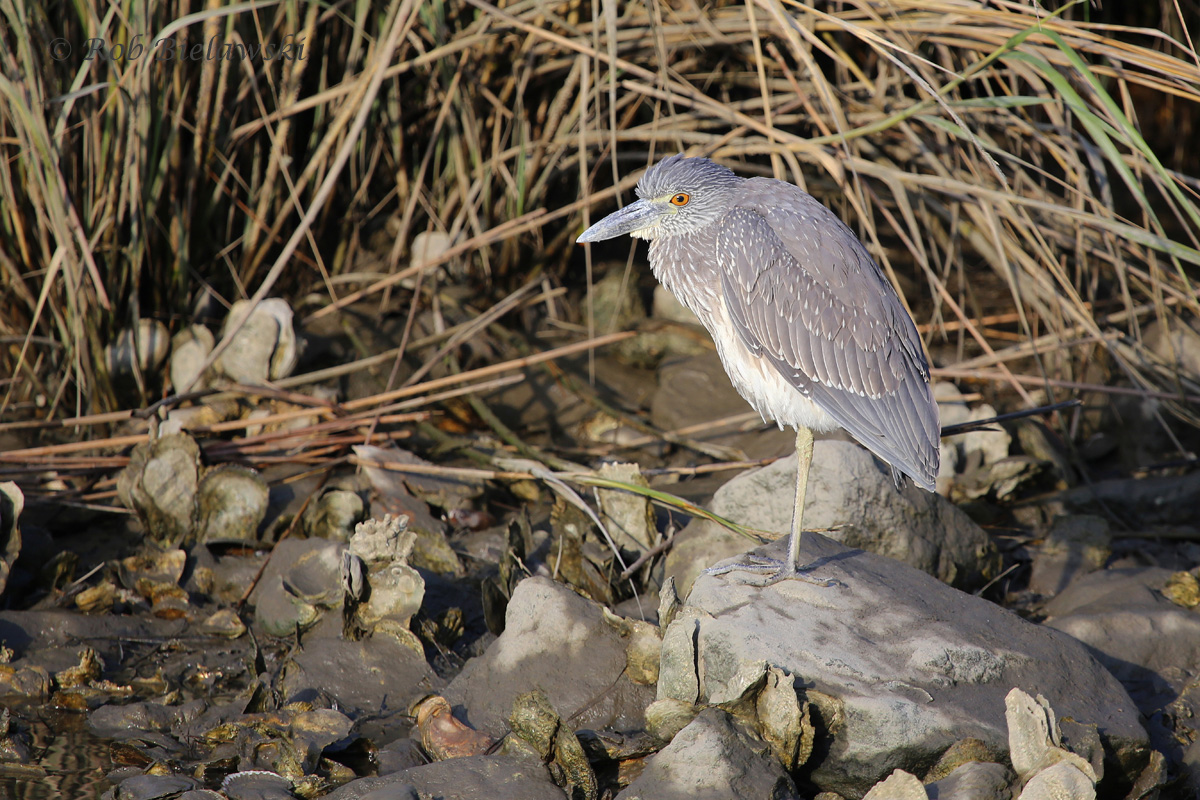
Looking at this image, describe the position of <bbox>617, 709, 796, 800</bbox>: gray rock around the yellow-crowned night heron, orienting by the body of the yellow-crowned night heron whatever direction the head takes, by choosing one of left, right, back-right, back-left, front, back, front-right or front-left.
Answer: left

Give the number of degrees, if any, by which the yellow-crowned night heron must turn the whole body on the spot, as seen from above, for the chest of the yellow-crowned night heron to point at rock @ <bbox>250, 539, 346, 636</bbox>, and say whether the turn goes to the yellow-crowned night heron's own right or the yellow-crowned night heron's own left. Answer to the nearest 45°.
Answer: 0° — it already faces it

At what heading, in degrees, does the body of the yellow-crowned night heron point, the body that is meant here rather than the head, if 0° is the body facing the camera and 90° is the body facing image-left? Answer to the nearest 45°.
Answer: approximately 90°

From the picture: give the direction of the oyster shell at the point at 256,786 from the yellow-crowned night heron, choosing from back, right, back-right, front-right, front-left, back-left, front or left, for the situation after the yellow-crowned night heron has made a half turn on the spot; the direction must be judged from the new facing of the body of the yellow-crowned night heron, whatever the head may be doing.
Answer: back-right

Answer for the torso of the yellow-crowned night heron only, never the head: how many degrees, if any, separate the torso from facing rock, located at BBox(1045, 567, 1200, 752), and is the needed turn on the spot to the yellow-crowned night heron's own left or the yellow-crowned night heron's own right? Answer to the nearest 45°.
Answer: approximately 180°

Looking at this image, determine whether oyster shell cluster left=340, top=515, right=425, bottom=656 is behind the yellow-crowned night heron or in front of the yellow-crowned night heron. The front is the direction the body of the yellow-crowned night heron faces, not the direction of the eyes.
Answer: in front

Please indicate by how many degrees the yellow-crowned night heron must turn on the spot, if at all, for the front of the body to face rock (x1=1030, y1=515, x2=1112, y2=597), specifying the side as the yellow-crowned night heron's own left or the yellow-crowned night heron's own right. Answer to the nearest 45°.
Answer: approximately 135° to the yellow-crowned night heron's own right

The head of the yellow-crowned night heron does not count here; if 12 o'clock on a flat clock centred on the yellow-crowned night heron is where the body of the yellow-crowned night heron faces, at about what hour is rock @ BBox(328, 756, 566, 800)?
The rock is roughly at 10 o'clock from the yellow-crowned night heron.

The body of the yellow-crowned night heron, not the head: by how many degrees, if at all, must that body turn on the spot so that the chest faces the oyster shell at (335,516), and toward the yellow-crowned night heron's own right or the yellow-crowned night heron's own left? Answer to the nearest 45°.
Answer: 0° — it already faces it

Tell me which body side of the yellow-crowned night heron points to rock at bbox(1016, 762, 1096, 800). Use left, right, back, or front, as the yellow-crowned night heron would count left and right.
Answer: left
